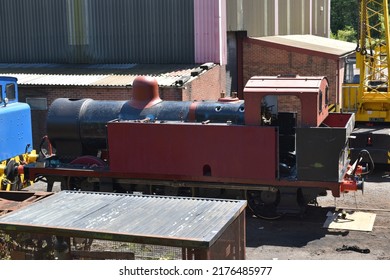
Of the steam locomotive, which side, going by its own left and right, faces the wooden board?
back

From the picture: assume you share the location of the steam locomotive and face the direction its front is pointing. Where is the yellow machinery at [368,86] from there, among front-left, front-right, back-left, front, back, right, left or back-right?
back-right

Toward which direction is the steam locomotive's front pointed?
to the viewer's left
